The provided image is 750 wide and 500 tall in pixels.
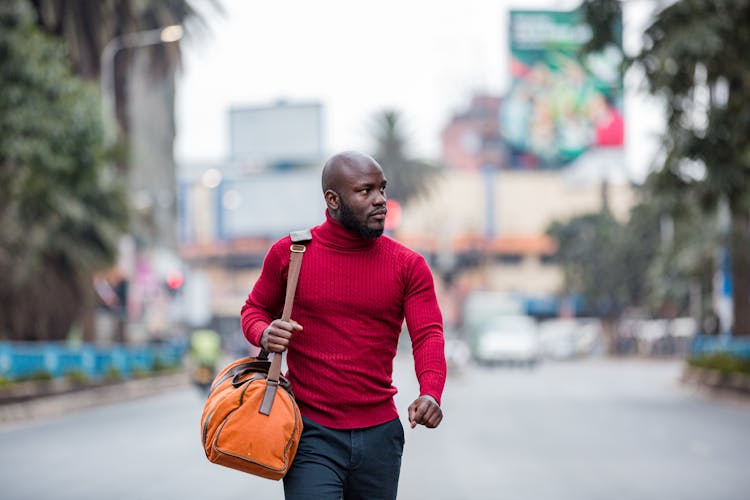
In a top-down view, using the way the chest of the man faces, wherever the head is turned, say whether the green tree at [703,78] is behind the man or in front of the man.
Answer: behind

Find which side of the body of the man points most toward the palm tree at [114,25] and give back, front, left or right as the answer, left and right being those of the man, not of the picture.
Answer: back

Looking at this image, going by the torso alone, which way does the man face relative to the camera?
toward the camera

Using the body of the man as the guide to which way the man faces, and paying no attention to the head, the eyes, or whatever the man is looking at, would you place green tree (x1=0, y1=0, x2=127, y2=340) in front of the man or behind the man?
behind

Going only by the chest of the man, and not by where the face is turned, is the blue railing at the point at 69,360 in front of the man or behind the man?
behind

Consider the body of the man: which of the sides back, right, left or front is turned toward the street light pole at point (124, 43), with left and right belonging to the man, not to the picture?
back
